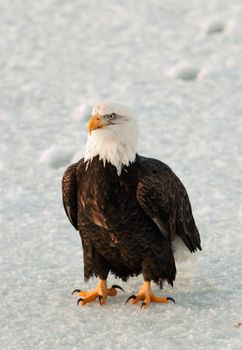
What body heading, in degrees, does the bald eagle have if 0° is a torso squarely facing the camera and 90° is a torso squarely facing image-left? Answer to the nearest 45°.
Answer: approximately 45°
